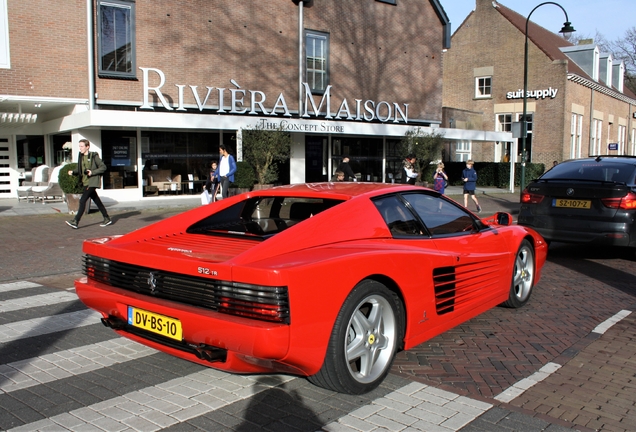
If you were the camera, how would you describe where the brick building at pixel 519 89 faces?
facing the viewer and to the left of the viewer

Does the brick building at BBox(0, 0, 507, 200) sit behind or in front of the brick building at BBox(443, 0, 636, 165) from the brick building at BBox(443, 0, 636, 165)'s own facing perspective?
in front

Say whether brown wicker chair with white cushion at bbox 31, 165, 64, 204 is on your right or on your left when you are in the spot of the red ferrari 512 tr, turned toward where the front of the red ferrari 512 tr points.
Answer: on your left

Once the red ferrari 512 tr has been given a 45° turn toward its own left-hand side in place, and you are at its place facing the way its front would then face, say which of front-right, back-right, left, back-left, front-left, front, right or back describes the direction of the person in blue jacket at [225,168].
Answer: front

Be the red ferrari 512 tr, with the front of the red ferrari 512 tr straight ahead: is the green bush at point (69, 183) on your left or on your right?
on your left

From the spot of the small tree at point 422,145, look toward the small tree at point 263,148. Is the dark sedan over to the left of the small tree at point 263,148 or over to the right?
left

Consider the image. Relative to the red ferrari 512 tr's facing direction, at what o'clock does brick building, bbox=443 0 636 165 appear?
The brick building is roughly at 11 o'clock from the red ferrari 512 tr.

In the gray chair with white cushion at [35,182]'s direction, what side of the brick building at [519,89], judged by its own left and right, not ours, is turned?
front

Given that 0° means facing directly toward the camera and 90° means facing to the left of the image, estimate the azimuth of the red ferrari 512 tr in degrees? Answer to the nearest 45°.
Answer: approximately 225°

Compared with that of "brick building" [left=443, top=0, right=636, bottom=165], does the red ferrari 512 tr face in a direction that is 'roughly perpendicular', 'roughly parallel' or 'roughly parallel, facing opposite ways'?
roughly parallel, facing opposite ways

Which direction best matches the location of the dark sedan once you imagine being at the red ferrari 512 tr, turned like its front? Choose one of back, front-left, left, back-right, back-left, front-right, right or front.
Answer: front
